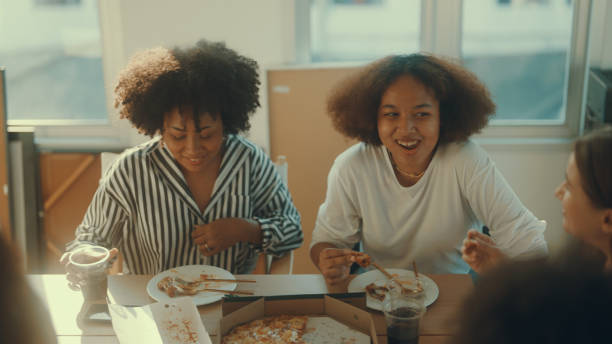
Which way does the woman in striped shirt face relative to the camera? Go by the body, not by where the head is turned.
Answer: toward the camera

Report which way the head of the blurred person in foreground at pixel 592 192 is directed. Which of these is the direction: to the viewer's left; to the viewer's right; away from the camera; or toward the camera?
to the viewer's left

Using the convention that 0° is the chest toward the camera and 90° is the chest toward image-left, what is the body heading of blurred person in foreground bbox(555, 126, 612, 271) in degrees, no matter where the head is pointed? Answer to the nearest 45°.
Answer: approximately 90°

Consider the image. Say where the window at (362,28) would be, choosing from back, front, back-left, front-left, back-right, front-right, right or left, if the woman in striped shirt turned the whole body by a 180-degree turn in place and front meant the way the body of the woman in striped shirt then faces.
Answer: front-right

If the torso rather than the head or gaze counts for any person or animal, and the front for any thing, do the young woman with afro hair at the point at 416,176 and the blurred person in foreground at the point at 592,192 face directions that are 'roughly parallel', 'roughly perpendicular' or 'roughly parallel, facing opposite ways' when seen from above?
roughly perpendicular

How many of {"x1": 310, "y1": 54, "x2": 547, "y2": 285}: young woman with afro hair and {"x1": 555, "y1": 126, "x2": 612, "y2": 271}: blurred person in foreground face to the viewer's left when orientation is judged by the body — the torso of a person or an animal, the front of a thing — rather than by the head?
1

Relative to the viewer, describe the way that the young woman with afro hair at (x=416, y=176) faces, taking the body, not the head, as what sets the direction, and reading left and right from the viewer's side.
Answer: facing the viewer

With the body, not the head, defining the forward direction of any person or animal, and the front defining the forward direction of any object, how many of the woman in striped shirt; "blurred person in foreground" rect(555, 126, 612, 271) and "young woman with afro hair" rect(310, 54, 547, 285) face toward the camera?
2

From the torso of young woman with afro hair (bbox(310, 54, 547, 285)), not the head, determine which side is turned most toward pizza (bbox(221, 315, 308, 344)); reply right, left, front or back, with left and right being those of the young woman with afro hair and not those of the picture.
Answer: front

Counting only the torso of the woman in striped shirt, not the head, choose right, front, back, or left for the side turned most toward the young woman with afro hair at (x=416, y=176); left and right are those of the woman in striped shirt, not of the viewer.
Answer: left
